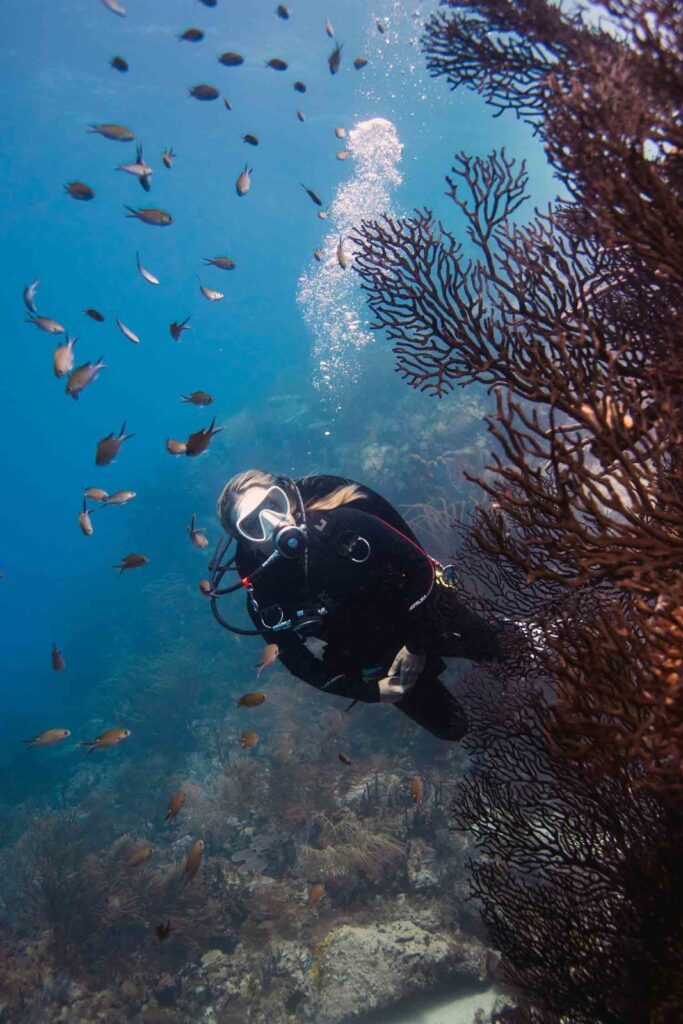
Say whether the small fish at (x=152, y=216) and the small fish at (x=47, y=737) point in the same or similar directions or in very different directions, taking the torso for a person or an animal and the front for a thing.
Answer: same or similar directions

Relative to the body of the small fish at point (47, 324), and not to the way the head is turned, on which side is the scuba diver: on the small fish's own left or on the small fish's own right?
on the small fish's own right

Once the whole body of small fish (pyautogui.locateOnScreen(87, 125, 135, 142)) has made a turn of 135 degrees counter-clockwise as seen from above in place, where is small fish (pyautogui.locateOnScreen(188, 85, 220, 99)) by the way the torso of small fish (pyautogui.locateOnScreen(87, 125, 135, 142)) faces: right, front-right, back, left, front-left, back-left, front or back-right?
right

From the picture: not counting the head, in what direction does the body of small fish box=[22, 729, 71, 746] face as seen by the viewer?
to the viewer's right

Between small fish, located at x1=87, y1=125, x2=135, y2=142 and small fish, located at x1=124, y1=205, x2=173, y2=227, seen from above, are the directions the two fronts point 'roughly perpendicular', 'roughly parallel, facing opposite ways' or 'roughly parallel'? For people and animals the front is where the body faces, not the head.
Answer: roughly parallel

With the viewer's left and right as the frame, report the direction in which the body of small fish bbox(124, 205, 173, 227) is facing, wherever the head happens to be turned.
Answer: facing to the right of the viewer
